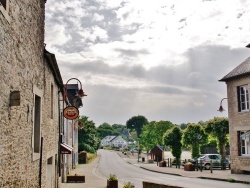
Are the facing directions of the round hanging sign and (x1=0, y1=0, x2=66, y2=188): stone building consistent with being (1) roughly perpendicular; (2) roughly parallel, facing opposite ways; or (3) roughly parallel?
roughly perpendicular

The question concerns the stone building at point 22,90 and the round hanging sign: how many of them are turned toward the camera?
1

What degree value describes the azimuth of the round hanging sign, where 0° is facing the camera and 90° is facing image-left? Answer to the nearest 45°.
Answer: approximately 0°

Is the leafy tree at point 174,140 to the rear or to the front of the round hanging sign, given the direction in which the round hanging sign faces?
to the rear

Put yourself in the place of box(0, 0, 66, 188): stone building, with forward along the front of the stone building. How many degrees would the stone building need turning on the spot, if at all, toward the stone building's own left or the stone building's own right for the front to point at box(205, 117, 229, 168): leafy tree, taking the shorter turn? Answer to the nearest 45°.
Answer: approximately 45° to the stone building's own left

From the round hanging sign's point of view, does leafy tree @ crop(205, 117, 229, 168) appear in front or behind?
behind

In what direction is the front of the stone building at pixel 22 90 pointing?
to the viewer's right

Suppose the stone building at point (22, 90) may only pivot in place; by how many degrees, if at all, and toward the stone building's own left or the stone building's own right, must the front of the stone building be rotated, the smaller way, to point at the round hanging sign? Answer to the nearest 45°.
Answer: approximately 90° to the stone building's own left
